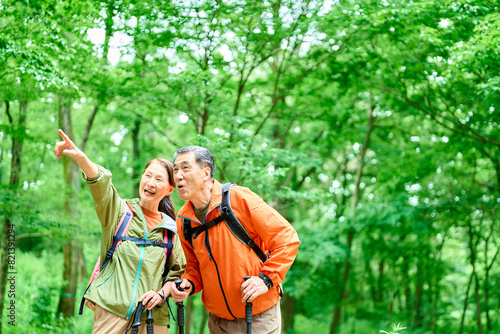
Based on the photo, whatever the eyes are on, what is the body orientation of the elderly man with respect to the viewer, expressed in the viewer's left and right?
facing the viewer and to the left of the viewer

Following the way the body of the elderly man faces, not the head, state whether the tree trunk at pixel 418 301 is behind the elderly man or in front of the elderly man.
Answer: behind

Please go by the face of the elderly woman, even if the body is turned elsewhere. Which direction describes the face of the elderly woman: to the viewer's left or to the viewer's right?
to the viewer's left

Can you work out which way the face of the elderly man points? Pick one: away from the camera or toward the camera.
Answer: toward the camera

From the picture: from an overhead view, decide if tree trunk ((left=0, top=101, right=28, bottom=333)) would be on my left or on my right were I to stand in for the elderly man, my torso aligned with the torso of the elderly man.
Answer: on my right

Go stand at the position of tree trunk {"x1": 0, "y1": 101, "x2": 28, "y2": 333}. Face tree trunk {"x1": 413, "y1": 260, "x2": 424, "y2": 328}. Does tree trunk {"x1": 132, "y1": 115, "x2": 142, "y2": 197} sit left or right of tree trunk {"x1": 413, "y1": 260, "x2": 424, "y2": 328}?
left

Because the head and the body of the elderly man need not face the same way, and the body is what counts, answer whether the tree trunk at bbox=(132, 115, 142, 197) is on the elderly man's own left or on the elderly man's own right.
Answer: on the elderly man's own right
